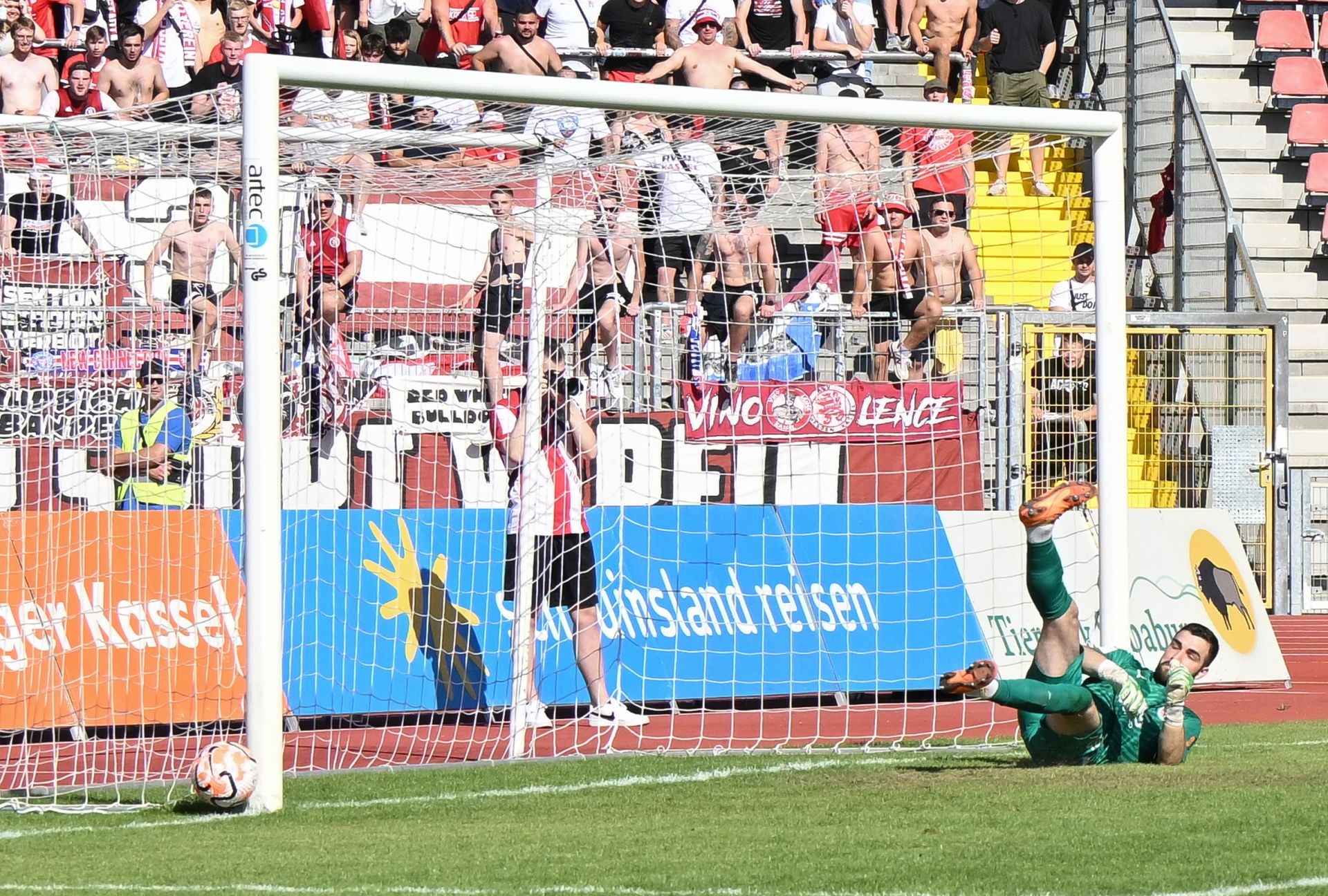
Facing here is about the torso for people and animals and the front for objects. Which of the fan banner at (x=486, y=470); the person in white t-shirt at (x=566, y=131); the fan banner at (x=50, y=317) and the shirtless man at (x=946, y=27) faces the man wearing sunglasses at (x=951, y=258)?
the shirtless man

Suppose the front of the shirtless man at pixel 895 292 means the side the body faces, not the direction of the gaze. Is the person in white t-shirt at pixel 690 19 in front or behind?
behind

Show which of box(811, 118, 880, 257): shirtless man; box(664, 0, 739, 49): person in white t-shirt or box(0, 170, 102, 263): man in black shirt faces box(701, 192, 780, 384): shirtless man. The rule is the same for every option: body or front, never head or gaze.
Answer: the person in white t-shirt

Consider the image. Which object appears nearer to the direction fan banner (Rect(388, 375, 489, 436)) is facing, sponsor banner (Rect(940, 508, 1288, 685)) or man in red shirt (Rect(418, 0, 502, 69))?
the sponsor banner

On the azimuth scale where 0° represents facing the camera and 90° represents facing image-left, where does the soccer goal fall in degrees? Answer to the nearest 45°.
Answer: approximately 315°

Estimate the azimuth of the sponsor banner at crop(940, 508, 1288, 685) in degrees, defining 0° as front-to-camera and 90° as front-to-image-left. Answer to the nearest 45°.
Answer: approximately 0°

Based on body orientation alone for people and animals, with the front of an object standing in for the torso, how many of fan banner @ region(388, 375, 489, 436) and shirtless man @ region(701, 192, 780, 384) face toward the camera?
2

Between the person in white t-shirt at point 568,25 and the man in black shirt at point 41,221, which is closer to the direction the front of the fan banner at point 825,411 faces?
the man in black shirt

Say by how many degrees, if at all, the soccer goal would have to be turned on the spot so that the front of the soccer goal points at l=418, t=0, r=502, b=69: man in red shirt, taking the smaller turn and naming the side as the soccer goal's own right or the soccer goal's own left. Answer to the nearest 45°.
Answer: approximately 135° to the soccer goal's own left

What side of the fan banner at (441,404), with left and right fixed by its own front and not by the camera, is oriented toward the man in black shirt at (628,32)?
back

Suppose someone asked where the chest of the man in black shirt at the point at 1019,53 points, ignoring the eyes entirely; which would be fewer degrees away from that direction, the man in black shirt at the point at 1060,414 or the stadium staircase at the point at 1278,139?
the man in black shirt

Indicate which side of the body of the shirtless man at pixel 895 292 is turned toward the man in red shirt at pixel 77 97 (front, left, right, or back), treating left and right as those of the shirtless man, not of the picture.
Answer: right
